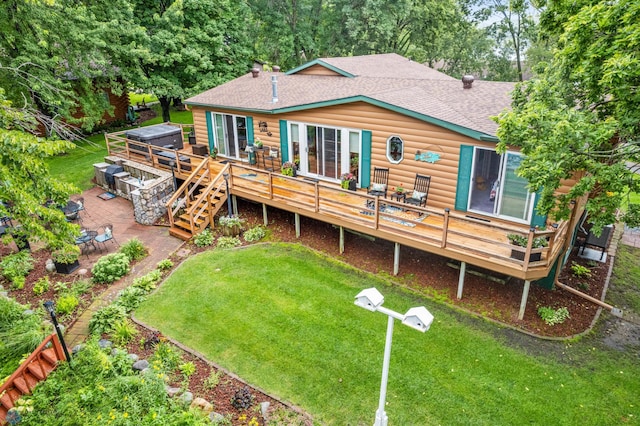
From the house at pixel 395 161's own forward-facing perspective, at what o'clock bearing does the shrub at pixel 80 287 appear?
The shrub is roughly at 1 o'clock from the house.

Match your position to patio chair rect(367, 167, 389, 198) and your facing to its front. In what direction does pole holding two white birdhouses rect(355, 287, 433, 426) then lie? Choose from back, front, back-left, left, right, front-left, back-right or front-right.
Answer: front-left

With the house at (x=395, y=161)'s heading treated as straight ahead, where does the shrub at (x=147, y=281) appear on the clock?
The shrub is roughly at 1 o'clock from the house.

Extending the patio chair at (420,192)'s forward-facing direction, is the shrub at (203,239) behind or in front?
in front

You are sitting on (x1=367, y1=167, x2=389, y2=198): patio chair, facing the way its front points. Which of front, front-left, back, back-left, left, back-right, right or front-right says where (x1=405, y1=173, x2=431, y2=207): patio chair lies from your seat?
left

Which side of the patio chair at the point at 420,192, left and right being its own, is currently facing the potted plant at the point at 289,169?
right

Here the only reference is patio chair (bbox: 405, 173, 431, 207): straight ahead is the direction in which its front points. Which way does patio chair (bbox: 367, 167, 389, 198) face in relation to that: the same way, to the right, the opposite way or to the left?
the same way

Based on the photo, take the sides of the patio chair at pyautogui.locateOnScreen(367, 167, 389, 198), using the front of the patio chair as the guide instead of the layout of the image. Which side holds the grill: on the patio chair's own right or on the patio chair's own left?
on the patio chair's own right

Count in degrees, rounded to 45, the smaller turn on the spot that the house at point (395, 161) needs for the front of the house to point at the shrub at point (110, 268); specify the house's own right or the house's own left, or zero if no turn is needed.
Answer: approximately 45° to the house's own right

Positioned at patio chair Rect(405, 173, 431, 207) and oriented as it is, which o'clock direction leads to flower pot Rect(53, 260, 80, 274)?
The flower pot is roughly at 1 o'clock from the patio chair.

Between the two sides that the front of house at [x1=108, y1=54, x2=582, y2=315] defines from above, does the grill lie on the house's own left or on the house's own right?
on the house's own right

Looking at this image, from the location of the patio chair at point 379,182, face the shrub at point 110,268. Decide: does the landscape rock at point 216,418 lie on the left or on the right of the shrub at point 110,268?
left

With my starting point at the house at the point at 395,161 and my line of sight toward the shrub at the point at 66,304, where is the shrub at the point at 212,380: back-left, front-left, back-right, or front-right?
front-left

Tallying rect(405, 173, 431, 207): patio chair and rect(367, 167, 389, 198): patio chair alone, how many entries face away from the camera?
0

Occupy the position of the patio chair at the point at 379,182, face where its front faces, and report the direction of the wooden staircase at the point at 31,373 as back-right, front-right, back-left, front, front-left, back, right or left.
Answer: front

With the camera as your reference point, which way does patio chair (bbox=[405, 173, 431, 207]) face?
facing the viewer and to the left of the viewer

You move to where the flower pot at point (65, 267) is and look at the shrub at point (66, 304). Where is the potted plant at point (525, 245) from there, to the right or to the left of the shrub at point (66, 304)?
left

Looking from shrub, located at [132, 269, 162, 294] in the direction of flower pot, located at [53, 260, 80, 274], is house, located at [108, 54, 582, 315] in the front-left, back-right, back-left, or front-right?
back-right
